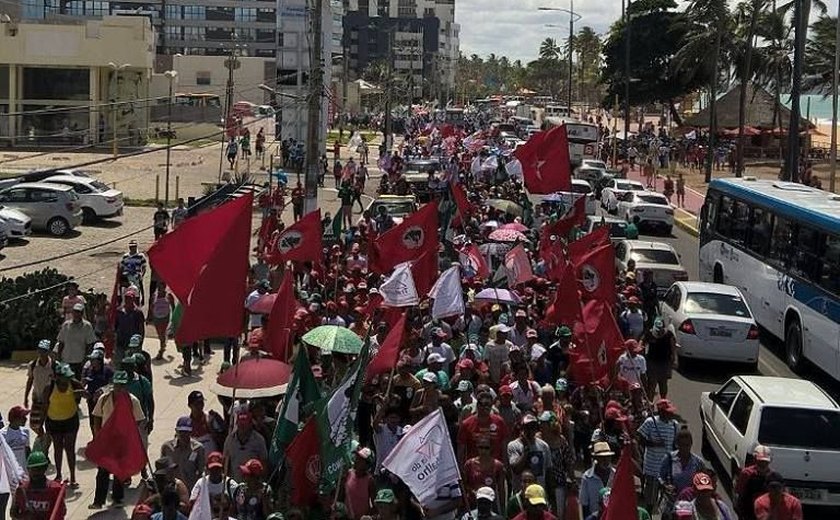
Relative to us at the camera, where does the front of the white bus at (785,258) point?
facing away from the viewer and to the left of the viewer

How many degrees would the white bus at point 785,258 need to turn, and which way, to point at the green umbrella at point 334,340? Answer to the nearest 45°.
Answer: approximately 90° to its left

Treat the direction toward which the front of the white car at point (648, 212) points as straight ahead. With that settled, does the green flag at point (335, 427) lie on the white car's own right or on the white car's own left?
on the white car's own left

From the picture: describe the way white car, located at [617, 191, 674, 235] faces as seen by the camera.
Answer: facing away from the viewer and to the left of the viewer

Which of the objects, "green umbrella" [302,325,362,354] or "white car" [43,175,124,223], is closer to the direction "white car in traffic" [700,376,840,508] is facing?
the white car

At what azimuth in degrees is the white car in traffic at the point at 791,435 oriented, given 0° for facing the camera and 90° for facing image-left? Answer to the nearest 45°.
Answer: approximately 135°

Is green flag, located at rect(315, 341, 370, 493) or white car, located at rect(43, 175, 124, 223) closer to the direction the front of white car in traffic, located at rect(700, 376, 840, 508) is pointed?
the white car

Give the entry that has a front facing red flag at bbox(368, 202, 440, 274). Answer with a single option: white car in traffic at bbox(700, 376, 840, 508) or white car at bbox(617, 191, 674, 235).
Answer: the white car in traffic
